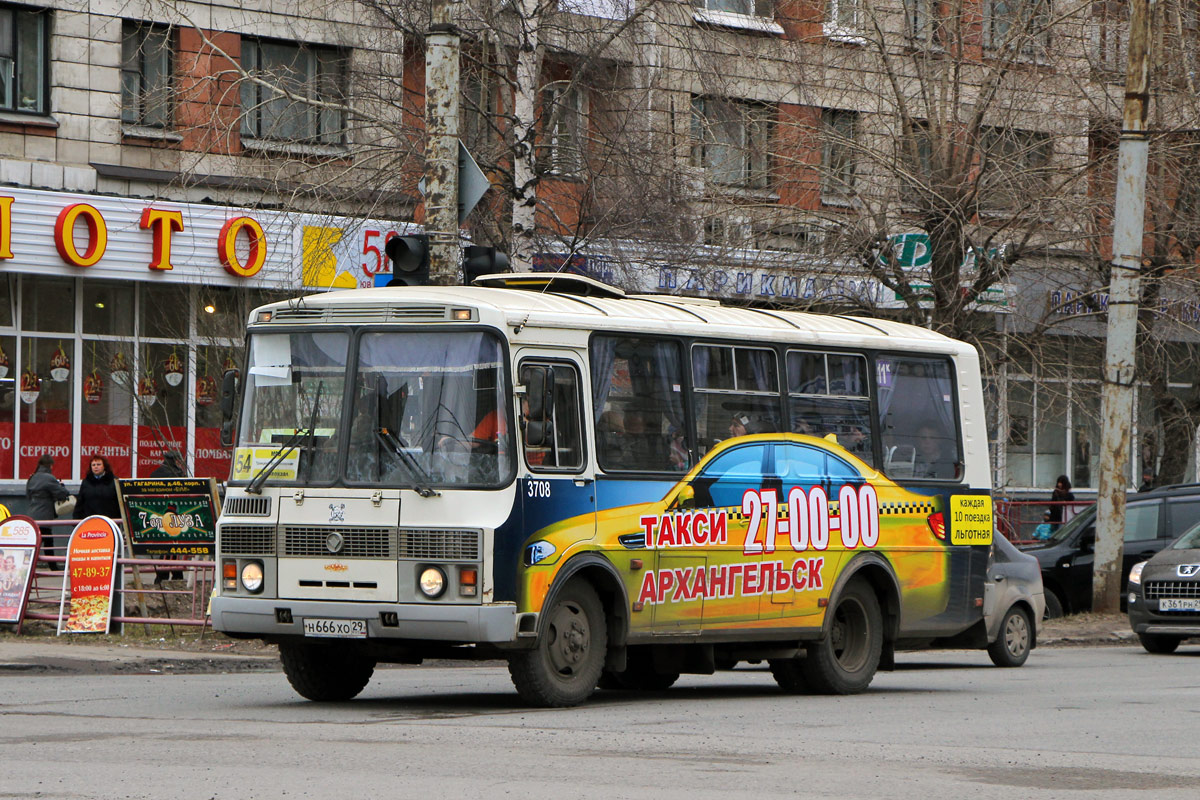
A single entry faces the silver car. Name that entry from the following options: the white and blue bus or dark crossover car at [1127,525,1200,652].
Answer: the dark crossover car

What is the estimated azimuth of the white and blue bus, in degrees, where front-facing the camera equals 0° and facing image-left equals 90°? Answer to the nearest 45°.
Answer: approximately 45°

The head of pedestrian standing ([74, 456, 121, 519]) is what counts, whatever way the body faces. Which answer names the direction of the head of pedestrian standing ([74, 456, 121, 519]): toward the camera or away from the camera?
toward the camera

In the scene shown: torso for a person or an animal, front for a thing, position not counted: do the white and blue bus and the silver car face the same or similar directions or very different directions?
same or similar directions

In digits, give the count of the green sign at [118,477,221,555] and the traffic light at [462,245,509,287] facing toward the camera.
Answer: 1

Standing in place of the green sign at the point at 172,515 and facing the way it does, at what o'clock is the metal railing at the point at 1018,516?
The metal railing is roughly at 8 o'clock from the green sign.

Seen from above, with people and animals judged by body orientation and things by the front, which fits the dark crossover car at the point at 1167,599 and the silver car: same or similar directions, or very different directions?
same or similar directions

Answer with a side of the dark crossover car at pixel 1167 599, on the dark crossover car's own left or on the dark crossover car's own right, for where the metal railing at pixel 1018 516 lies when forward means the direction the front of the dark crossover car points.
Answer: on the dark crossover car's own right

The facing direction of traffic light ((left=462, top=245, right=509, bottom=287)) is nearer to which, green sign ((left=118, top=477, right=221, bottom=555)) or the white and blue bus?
the white and blue bus

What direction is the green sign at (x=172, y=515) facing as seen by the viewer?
toward the camera

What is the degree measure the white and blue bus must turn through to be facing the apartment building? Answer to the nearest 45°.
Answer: approximately 135° to its right
